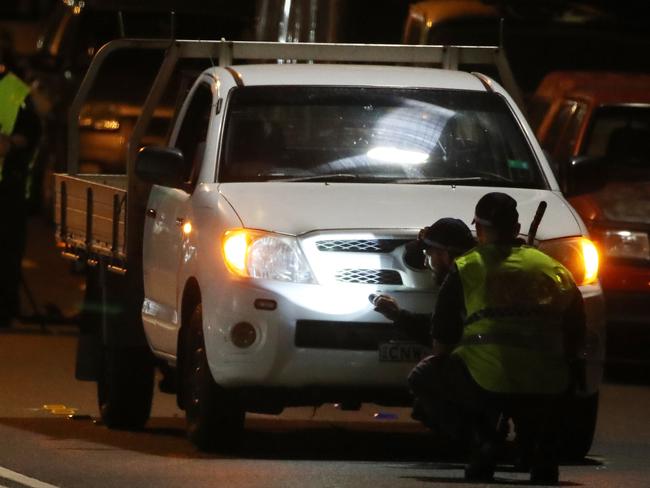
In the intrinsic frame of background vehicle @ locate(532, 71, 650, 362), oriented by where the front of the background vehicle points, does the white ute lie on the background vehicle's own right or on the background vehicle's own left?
on the background vehicle's own right

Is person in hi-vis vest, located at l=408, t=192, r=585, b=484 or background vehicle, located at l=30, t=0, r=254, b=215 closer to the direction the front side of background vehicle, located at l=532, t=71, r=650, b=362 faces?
the person in hi-vis vest

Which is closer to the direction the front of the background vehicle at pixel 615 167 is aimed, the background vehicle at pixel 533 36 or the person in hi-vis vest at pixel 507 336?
the person in hi-vis vest

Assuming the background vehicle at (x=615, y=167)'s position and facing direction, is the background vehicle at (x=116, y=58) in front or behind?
behind

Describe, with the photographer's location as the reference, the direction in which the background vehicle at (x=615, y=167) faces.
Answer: facing the viewer and to the right of the viewer

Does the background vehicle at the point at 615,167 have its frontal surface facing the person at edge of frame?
no

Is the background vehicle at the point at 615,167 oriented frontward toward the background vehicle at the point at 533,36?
no

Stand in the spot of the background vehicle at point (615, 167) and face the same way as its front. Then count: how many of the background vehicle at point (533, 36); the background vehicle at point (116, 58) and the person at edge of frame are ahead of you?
0

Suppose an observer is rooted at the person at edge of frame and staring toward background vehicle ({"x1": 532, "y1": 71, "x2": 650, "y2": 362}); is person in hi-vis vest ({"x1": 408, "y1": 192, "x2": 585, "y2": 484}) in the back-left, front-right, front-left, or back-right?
front-right

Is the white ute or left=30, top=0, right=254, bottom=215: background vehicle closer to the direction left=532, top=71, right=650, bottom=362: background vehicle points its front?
the white ute

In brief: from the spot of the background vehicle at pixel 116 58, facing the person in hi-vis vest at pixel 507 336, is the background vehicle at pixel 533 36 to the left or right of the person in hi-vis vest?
left
